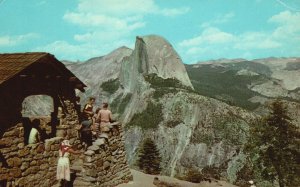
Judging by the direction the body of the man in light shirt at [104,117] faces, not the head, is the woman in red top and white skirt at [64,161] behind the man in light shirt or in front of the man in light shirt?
behind

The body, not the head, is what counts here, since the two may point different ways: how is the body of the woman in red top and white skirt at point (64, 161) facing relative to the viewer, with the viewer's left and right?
facing away from the viewer and to the right of the viewer

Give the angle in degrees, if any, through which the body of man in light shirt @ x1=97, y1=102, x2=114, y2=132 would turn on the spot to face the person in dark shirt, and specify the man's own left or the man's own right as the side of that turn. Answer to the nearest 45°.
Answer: approximately 90° to the man's own left

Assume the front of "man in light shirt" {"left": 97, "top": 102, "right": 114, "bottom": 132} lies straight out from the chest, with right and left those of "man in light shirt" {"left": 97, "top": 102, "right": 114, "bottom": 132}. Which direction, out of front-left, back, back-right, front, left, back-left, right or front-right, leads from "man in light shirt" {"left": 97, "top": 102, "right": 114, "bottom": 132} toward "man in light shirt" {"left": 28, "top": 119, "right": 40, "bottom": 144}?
back-left

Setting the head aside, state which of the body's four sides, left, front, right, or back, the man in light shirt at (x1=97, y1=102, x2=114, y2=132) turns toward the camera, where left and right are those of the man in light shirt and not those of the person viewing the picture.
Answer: back

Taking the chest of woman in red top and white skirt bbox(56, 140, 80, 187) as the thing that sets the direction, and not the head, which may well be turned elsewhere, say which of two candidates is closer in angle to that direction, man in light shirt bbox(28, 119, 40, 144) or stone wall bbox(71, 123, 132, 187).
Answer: the stone wall
